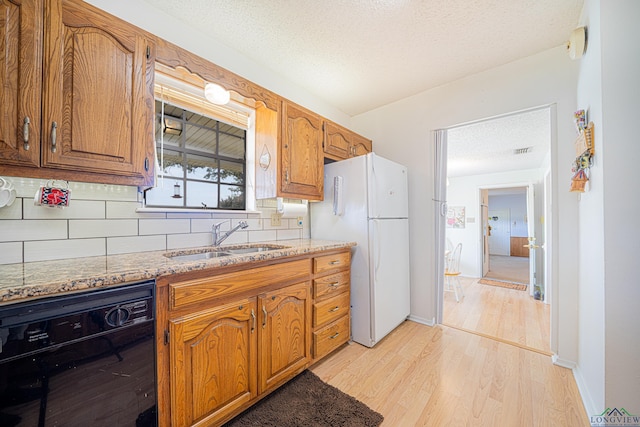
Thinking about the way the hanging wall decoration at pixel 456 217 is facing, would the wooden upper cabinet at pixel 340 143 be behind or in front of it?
in front

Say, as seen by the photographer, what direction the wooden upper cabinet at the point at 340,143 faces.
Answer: facing the viewer and to the right of the viewer

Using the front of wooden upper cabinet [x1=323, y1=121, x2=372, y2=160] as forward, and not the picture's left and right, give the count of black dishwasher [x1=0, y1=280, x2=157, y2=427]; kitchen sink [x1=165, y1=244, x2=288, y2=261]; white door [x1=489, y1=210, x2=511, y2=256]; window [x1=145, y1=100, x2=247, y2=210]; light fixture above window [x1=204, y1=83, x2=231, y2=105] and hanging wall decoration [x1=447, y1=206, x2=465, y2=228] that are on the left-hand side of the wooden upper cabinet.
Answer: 2

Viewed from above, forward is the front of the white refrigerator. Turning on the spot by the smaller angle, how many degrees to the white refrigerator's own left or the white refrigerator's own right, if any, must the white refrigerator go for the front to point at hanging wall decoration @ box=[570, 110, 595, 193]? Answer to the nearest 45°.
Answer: approximately 45° to the white refrigerator's own left

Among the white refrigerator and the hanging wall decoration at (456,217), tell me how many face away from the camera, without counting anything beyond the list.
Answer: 0

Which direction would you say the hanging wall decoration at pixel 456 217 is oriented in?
toward the camera

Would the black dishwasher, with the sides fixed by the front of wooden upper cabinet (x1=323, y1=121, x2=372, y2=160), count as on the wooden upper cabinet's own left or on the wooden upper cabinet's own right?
on the wooden upper cabinet's own right

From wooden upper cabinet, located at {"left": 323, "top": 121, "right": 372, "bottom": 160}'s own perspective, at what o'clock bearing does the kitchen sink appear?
The kitchen sink is roughly at 3 o'clock from the wooden upper cabinet.

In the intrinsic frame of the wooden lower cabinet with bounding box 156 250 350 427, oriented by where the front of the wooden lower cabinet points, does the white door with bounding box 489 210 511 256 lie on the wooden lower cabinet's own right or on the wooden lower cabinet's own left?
on the wooden lower cabinet's own left

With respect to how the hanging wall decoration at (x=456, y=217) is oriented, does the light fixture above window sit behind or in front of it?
in front

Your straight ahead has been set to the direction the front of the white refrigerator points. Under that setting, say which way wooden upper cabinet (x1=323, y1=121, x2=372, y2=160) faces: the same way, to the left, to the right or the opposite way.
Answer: the same way

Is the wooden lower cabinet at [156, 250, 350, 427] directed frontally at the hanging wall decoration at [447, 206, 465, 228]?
no

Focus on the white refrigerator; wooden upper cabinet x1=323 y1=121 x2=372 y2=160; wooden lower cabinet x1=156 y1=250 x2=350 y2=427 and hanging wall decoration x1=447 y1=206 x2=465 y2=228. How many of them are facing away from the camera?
0

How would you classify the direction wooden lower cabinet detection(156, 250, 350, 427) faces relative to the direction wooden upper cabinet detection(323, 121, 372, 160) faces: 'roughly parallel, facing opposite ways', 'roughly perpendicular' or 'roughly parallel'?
roughly parallel
